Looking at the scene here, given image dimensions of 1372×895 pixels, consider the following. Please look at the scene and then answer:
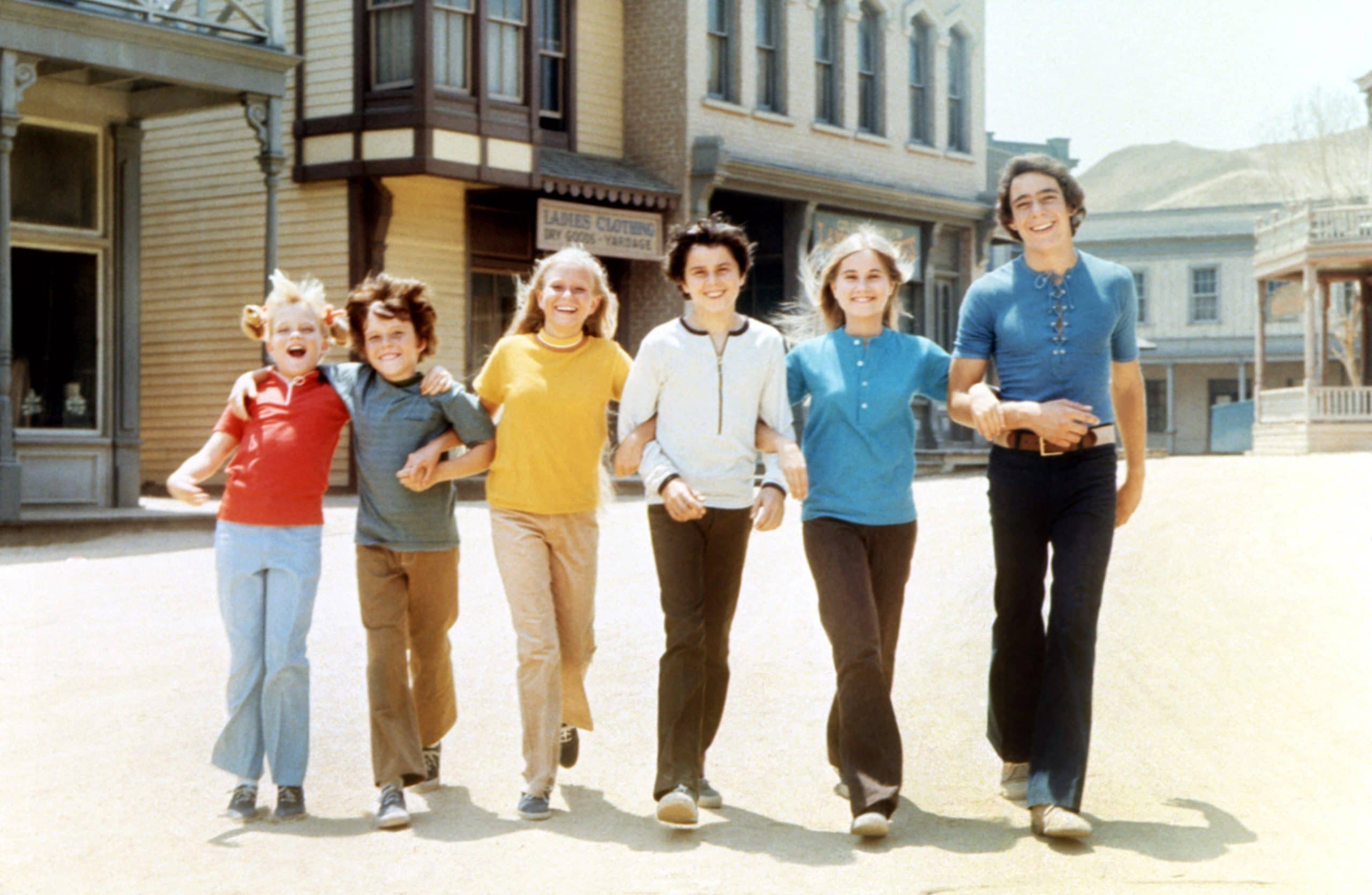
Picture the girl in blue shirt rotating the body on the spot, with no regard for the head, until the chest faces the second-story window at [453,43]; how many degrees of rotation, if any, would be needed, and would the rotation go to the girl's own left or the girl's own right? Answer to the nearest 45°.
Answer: approximately 180°

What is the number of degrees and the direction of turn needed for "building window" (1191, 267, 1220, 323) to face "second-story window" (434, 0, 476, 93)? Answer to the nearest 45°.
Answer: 0° — it already faces it

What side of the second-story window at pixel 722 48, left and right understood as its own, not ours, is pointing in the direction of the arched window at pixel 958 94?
left

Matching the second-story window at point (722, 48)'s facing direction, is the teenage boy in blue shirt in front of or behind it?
in front

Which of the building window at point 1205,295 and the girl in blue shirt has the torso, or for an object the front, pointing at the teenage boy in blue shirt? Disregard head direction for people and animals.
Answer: the building window

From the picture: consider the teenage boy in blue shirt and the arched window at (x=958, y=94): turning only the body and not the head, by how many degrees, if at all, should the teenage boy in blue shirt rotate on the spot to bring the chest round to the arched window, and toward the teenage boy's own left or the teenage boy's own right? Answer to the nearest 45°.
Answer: approximately 180°

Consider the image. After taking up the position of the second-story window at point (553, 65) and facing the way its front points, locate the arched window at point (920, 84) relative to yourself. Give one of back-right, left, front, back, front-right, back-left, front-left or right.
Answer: left

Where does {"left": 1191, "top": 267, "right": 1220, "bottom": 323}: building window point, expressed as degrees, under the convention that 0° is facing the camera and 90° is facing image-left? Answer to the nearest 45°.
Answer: approximately 0°

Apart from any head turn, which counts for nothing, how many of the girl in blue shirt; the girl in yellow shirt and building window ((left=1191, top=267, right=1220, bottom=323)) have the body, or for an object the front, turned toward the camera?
3

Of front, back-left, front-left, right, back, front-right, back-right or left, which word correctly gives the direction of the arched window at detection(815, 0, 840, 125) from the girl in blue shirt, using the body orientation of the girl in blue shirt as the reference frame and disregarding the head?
back

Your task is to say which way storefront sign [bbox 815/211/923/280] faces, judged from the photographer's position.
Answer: facing the viewer and to the right of the viewer
